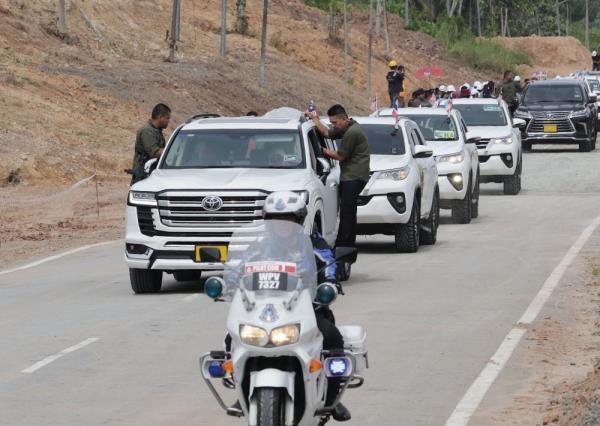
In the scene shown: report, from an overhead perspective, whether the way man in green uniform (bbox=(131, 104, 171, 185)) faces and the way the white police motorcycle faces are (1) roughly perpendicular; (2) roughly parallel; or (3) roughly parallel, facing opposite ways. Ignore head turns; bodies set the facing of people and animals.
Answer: roughly perpendicular

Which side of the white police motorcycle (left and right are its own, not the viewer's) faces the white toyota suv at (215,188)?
back

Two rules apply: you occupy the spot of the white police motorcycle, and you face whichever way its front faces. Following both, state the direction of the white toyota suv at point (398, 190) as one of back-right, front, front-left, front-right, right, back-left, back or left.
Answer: back

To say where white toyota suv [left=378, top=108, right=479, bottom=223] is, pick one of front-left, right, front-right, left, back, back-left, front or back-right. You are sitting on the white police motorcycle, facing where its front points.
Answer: back

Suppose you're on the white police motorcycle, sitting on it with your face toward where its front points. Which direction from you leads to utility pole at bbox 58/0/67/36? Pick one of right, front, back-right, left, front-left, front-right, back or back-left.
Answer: back

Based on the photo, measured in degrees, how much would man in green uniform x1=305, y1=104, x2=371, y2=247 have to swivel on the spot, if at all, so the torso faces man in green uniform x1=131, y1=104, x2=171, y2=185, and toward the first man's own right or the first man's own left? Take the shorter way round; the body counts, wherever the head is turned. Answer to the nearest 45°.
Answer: approximately 45° to the first man's own right

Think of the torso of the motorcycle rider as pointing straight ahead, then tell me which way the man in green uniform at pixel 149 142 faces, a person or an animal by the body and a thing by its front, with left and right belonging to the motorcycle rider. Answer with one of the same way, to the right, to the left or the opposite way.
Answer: to the left

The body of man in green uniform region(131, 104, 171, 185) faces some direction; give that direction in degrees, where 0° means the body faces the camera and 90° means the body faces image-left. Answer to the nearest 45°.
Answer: approximately 270°
